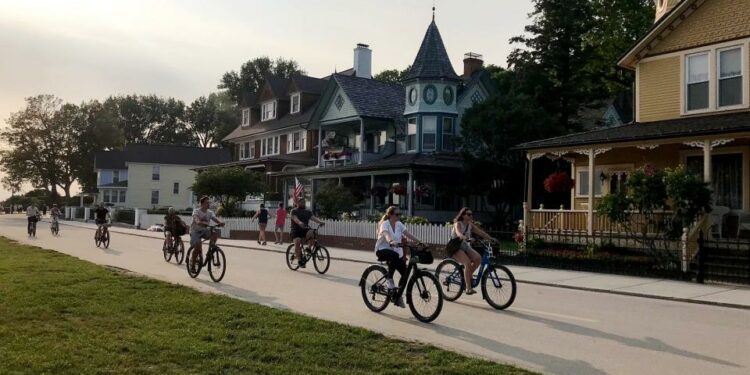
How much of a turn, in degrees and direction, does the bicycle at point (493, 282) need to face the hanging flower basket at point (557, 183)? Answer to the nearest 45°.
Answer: approximately 135° to its left

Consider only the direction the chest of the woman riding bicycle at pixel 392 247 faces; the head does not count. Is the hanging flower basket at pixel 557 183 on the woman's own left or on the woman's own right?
on the woman's own left

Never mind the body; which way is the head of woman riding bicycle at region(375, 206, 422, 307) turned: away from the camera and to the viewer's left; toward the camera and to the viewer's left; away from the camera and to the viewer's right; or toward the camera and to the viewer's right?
toward the camera and to the viewer's right

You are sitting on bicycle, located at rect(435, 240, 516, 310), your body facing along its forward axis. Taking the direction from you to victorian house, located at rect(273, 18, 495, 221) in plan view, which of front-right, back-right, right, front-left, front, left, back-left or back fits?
back-left

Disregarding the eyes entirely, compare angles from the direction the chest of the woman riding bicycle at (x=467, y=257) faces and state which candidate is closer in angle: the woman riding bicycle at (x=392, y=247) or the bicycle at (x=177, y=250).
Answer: the woman riding bicycle

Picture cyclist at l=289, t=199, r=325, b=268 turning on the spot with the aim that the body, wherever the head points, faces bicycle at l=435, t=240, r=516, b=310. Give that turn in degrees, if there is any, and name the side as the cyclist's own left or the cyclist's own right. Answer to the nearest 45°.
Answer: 0° — they already face it

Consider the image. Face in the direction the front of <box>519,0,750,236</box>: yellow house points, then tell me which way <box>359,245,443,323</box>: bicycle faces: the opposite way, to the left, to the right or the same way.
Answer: to the left

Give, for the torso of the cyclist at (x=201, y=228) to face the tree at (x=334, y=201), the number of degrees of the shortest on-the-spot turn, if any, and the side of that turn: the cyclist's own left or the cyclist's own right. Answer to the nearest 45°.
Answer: approximately 135° to the cyclist's own left

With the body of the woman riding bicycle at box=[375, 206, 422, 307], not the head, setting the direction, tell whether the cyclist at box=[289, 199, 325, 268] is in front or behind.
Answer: behind
